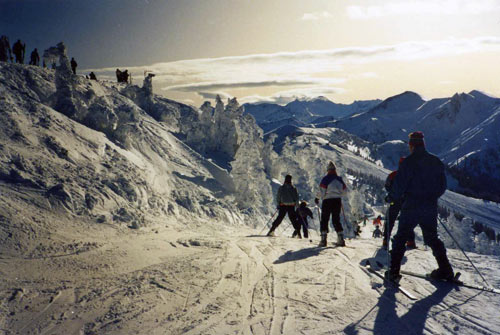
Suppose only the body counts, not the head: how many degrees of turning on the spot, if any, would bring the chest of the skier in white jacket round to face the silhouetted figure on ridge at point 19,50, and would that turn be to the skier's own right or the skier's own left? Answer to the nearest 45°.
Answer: approximately 45° to the skier's own left

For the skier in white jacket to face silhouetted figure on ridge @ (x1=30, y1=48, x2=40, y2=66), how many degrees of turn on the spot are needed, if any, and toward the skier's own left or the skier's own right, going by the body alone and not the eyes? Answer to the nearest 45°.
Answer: approximately 45° to the skier's own left

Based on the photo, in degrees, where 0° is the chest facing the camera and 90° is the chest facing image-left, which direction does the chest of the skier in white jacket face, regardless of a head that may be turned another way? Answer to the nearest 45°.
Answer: approximately 180°

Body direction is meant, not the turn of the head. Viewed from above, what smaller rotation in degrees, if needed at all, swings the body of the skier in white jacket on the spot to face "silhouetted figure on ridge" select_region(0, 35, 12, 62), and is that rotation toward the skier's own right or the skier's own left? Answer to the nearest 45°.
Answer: approximately 45° to the skier's own left

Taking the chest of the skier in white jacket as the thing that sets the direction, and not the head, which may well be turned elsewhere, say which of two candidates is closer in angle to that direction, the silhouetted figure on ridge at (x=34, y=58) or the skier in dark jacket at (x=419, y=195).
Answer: the silhouetted figure on ridge

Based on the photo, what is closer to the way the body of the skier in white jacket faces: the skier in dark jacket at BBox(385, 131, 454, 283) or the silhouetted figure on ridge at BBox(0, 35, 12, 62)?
the silhouetted figure on ridge

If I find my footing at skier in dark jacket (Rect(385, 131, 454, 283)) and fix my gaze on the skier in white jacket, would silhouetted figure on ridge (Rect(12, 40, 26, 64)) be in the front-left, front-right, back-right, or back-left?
front-left

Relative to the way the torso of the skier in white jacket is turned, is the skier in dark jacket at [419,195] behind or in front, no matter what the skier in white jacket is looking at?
behind
